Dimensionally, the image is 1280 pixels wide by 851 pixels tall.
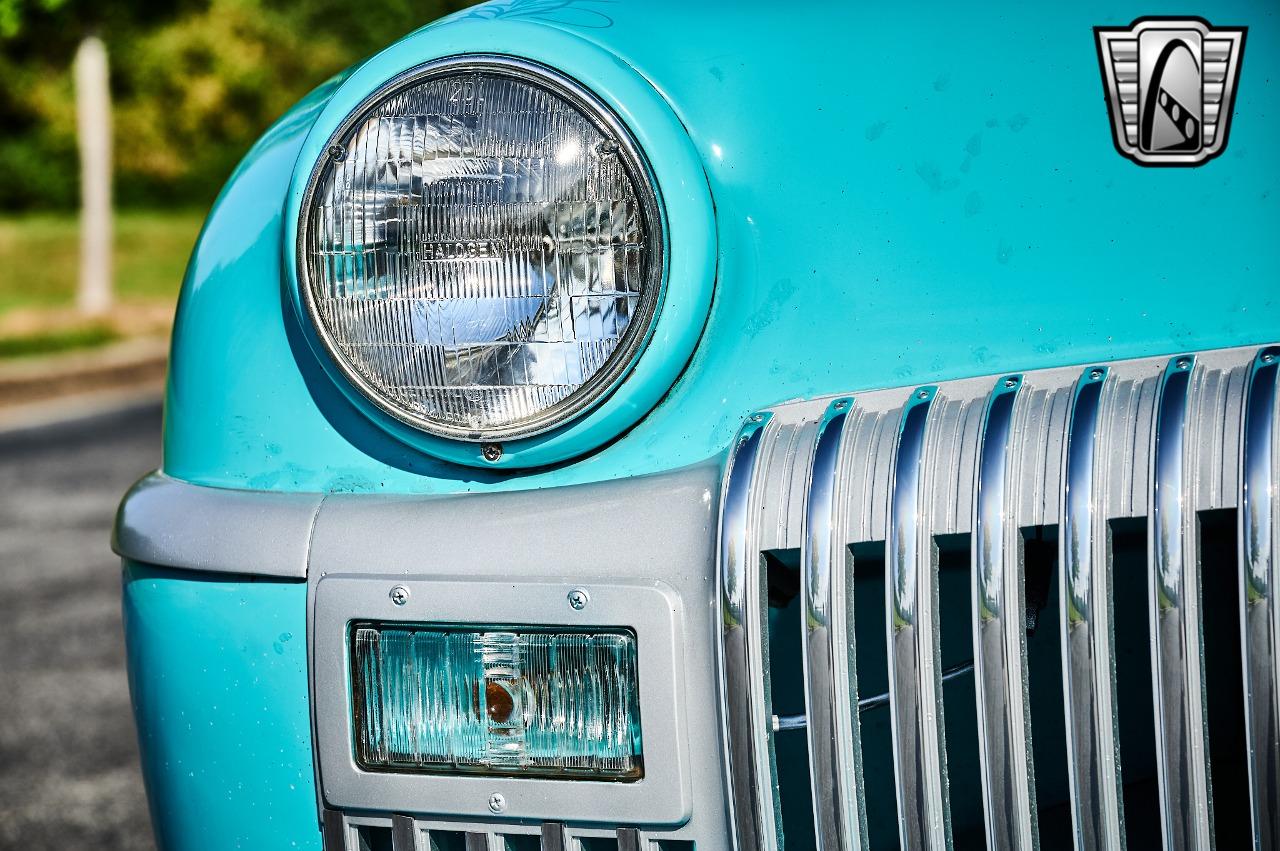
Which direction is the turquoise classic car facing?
toward the camera

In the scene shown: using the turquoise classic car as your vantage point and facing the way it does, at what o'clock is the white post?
The white post is roughly at 5 o'clock from the turquoise classic car.

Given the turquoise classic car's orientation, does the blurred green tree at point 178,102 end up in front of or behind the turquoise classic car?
behind
